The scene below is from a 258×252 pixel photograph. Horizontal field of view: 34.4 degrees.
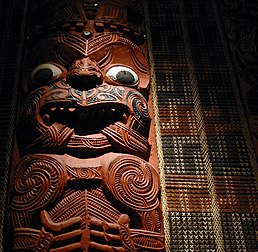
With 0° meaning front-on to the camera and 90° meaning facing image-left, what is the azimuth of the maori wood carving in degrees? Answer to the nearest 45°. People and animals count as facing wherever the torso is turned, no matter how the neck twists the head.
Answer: approximately 0°

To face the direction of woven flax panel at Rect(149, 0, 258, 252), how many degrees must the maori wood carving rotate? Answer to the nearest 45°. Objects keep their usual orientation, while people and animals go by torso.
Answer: approximately 90° to its left
